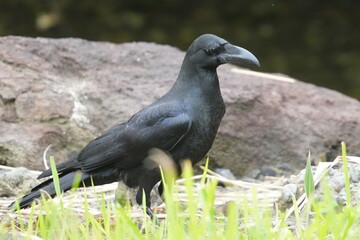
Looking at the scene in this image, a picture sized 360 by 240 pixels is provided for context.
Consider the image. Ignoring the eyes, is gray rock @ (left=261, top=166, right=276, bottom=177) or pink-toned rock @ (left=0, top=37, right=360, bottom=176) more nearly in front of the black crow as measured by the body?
the gray rock

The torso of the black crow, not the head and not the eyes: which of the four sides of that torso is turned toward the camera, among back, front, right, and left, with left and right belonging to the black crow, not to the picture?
right

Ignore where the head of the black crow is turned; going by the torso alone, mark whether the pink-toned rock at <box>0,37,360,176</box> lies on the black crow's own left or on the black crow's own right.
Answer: on the black crow's own left
